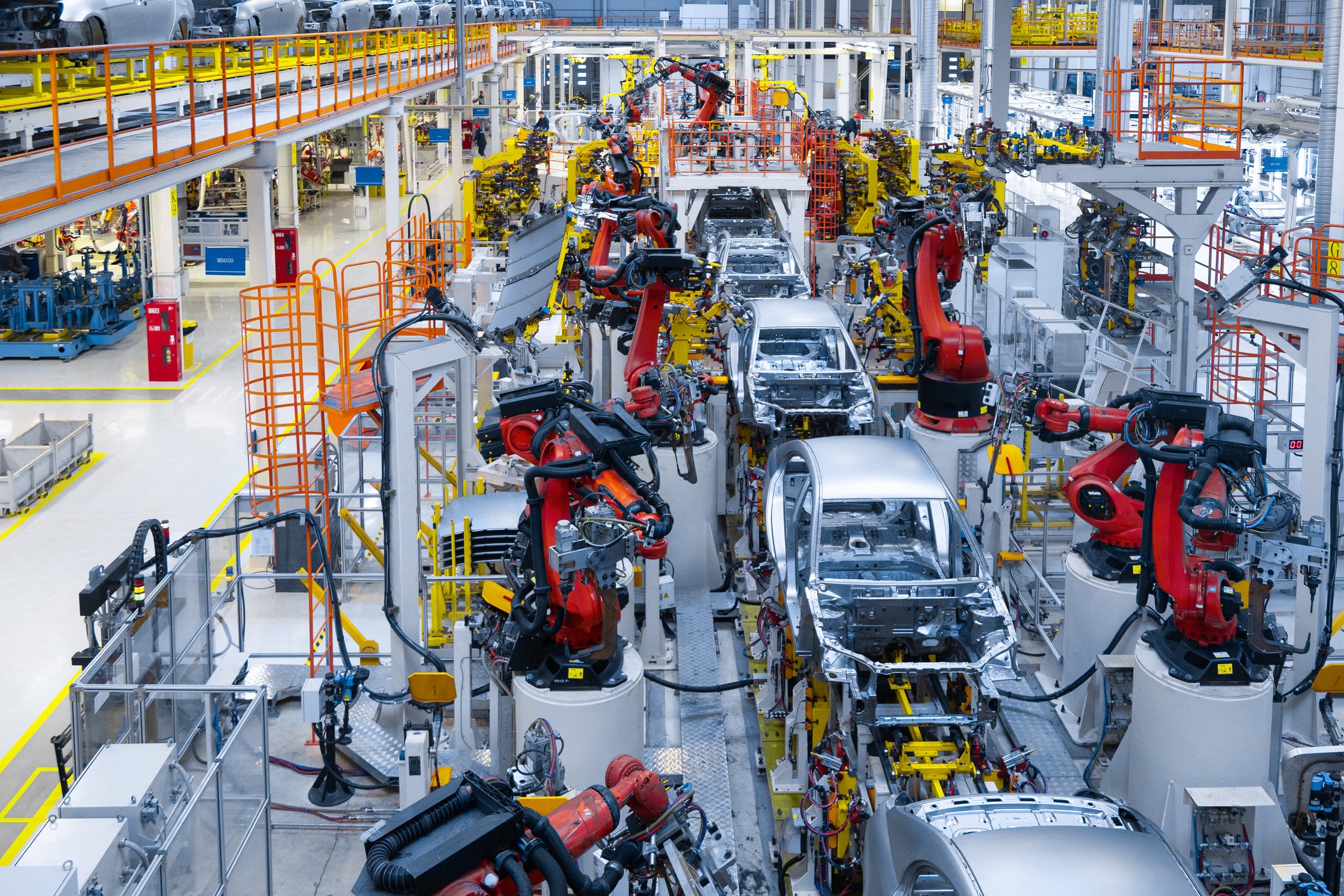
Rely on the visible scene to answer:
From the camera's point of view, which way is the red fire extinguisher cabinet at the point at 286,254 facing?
toward the camera

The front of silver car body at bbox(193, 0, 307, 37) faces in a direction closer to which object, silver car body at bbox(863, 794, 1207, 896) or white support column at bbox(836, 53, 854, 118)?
the silver car body

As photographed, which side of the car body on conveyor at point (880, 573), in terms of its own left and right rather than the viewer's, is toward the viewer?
front

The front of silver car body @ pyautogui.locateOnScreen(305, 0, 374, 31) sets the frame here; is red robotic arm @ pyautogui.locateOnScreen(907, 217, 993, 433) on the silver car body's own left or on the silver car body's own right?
on the silver car body's own left

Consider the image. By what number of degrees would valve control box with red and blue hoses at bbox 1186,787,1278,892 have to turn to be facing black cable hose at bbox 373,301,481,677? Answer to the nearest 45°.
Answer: approximately 90° to its right

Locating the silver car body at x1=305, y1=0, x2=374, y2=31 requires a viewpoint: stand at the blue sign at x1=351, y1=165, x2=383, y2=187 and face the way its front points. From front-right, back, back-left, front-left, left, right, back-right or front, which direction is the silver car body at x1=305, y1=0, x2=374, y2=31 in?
back

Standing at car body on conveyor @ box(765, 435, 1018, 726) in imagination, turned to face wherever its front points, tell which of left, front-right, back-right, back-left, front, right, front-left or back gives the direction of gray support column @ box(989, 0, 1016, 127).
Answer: back

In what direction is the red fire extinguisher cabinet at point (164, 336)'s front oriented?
toward the camera

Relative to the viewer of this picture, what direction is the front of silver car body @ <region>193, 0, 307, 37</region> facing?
facing the viewer and to the left of the viewer

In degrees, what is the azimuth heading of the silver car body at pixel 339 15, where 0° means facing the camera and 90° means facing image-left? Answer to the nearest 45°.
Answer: approximately 45°
